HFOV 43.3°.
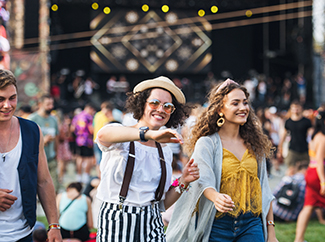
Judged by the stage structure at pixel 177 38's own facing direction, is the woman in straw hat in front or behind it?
in front

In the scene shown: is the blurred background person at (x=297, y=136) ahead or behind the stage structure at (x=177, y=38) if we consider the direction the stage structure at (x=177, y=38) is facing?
ahead

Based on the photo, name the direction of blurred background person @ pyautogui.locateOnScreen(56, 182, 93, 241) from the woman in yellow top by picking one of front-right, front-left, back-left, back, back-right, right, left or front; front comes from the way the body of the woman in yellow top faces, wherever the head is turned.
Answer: back

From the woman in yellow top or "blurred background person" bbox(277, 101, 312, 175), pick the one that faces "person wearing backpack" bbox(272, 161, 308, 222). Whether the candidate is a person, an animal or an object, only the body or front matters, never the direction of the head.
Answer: the blurred background person

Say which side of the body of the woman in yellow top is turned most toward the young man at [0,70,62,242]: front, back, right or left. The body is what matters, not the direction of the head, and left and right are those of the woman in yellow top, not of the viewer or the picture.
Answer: right

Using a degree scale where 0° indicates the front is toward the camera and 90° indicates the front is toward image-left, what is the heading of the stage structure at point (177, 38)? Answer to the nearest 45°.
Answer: approximately 0°
